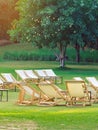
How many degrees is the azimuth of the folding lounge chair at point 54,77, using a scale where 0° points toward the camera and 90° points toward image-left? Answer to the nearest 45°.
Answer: approximately 315°

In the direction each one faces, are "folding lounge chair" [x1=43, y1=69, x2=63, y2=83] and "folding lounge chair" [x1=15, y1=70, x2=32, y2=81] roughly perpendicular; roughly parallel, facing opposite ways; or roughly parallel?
roughly parallel

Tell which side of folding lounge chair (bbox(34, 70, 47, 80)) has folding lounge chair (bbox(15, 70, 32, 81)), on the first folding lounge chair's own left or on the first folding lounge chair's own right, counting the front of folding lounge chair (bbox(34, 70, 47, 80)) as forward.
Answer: on the first folding lounge chair's own right

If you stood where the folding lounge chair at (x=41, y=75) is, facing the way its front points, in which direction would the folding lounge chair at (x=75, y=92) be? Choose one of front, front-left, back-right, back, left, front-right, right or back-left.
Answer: front-right

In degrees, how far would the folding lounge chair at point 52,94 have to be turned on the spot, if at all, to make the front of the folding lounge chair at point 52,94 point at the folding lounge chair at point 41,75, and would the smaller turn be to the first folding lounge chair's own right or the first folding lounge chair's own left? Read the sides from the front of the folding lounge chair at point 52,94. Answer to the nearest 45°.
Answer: approximately 135° to the first folding lounge chair's own left

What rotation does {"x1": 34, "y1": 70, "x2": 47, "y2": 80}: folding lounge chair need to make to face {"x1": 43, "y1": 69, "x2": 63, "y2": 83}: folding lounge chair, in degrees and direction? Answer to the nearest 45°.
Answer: approximately 45° to its left

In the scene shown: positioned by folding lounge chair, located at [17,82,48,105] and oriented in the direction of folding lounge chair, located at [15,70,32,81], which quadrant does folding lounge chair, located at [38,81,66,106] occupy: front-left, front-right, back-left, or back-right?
back-right

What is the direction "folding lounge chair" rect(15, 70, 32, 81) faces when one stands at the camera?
facing the viewer and to the right of the viewer

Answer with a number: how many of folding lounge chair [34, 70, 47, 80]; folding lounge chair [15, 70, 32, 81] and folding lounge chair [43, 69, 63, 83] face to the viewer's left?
0

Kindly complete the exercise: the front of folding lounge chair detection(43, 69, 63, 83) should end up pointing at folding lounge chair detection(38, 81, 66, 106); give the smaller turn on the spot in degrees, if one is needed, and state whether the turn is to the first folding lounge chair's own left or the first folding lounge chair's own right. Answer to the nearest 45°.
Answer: approximately 45° to the first folding lounge chair's own right

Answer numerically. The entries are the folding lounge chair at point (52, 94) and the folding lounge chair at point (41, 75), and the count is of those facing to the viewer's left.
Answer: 0

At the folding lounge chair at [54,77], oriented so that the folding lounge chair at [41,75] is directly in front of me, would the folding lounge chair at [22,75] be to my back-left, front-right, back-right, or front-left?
front-left
